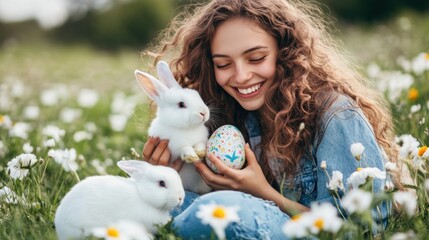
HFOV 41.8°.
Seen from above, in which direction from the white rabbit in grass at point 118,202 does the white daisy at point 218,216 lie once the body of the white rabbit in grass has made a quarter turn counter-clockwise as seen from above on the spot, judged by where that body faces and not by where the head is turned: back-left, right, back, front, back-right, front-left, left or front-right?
back-right

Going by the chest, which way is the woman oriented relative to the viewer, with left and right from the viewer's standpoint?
facing the viewer and to the left of the viewer

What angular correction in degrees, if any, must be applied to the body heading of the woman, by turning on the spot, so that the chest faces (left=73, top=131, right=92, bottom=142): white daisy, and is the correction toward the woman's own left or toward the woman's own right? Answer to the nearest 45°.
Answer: approximately 90° to the woman's own right

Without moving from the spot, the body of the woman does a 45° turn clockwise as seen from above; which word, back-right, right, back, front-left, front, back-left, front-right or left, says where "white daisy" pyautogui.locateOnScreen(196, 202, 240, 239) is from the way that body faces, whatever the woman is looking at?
left

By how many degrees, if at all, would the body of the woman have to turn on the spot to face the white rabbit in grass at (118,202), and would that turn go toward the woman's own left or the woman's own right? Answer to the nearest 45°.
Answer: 0° — they already face it

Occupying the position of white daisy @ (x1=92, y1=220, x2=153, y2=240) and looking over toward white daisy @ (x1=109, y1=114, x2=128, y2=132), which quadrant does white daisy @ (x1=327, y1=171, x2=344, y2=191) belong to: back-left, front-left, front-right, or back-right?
front-right

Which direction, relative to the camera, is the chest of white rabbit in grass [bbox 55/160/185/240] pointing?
to the viewer's right

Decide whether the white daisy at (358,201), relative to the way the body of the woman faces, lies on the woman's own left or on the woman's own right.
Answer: on the woman's own left

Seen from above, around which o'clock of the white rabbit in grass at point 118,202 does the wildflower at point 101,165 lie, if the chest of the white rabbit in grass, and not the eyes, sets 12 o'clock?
The wildflower is roughly at 9 o'clock from the white rabbit in grass.

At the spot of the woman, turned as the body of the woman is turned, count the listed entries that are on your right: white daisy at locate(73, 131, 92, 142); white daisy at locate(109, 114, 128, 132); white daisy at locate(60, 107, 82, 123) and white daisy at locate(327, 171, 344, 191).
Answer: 3

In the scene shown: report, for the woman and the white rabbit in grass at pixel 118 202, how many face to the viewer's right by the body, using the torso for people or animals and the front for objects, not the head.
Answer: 1

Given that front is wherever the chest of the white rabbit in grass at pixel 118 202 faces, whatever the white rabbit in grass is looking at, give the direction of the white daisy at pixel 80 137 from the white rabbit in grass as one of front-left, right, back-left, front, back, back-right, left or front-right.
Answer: left

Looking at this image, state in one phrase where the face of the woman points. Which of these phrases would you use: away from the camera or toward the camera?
toward the camera

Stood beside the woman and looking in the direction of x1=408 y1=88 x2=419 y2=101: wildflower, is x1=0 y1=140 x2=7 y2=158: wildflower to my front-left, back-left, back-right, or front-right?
back-left

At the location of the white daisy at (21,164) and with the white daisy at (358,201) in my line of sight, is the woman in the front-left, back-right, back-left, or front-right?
front-left
